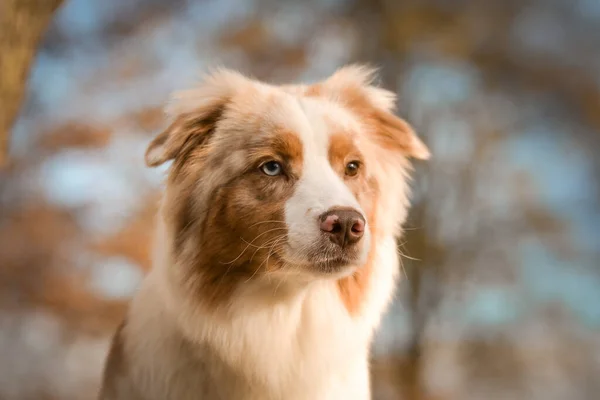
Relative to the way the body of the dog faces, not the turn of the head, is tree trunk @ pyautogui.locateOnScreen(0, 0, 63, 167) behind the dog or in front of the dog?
behind

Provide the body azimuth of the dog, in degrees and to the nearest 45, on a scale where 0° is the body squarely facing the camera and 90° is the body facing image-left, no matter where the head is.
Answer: approximately 315°
